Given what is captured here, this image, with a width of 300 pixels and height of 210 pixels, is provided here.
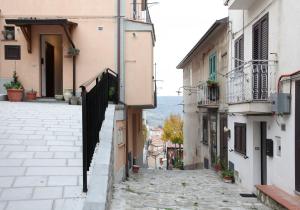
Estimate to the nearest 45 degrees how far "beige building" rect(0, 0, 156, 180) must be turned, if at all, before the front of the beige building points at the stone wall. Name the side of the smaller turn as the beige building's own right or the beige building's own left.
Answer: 0° — it already faces it

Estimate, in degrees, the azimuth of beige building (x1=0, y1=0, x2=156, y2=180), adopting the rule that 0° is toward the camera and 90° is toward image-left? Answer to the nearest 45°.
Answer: approximately 0°

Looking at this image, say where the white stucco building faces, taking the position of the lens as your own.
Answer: facing the viewer and to the left of the viewer

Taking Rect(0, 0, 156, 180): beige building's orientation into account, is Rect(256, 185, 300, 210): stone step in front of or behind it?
in front

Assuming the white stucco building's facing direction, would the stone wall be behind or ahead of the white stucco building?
ahead

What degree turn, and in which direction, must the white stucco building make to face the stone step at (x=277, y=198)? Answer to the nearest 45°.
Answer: approximately 45° to its left
